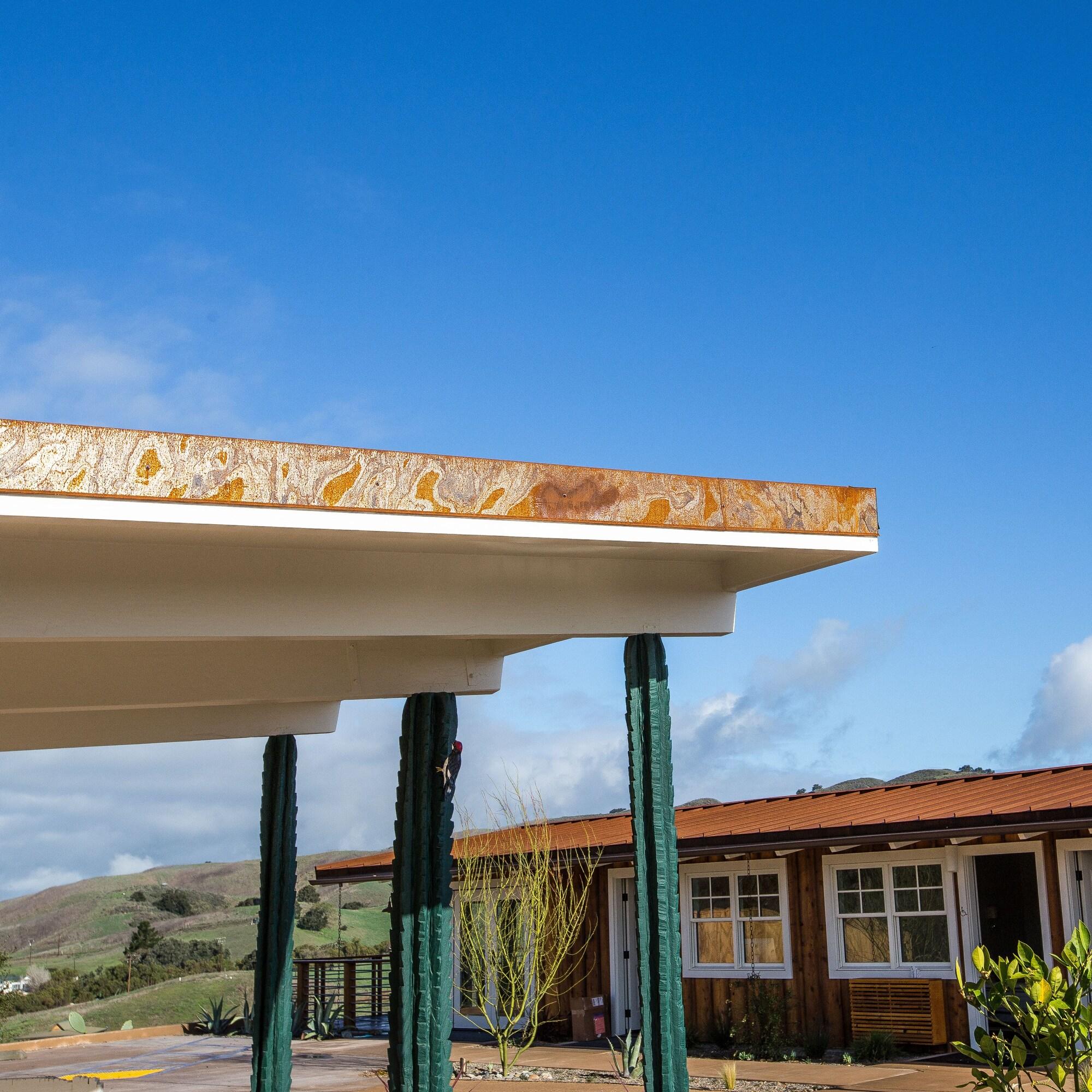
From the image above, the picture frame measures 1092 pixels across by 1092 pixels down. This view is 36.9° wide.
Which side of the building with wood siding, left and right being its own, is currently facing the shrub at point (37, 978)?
right

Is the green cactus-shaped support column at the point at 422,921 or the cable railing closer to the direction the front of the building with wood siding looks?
the green cactus-shaped support column

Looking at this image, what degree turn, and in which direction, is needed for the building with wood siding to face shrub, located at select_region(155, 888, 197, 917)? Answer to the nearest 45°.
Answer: approximately 90° to its right

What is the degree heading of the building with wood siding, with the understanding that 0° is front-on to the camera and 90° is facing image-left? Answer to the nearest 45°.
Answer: approximately 45°

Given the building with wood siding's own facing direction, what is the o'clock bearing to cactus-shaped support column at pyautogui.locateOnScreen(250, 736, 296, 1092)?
The cactus-shaped support column is roughly at 12 o'clock from the building with wood siding.

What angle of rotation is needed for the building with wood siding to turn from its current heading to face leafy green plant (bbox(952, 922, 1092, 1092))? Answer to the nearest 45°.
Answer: approximately 45° to its left
